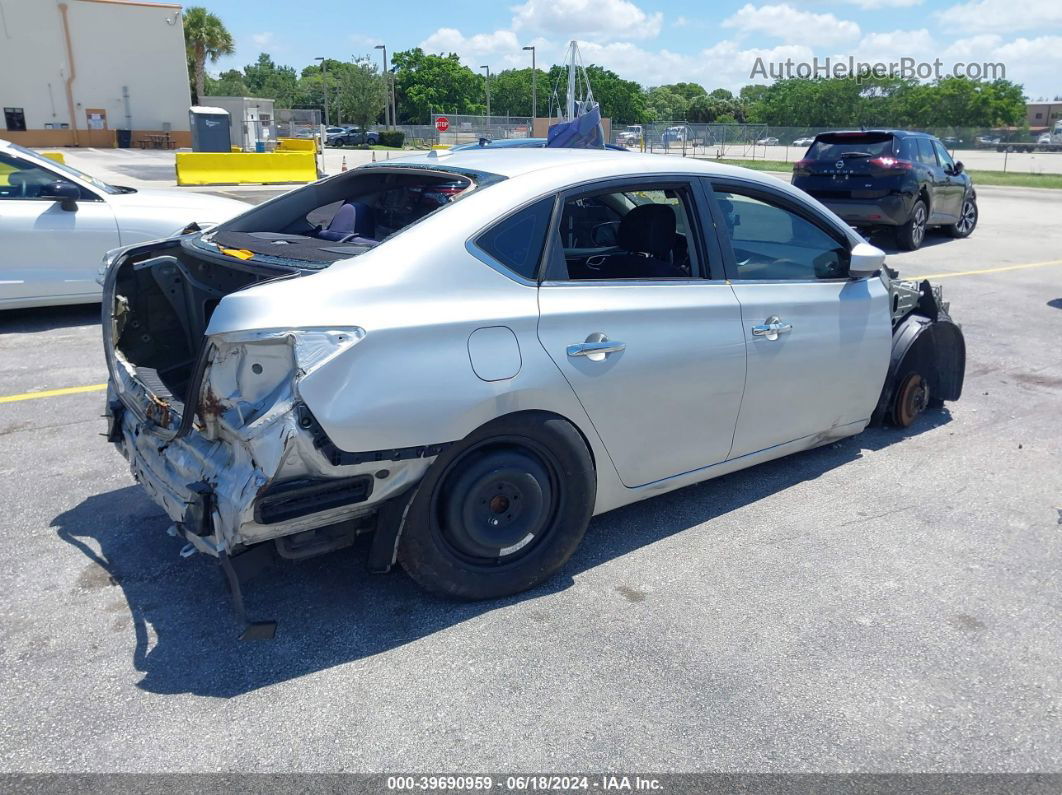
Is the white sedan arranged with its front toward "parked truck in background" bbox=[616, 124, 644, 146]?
no

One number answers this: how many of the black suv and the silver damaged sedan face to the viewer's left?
0

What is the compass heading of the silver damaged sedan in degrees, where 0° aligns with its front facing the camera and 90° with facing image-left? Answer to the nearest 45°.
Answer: approximately 225°

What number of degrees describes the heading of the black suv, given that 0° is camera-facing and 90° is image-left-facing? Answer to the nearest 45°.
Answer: approximately 225°

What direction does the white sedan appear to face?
to the viewer's right

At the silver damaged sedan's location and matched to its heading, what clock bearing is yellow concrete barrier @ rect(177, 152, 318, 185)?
The yellow concrete barrier is roughly at 10 o'clock from the silver damaged sedan.

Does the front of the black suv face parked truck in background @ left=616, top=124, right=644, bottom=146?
no

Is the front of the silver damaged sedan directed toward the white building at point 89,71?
no

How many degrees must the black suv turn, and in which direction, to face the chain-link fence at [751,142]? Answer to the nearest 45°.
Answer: approximately 45° to its left

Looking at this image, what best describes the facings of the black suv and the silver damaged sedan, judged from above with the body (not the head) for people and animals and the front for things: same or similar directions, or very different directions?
same or similar directions

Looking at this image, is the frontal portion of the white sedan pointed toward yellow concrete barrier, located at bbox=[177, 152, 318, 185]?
no

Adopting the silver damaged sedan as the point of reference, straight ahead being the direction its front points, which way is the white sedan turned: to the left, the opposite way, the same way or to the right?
the same way

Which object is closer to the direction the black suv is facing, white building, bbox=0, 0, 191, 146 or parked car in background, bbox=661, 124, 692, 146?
the parked car in background

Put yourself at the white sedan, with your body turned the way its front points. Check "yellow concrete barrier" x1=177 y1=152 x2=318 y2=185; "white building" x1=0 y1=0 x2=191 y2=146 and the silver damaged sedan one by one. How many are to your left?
2

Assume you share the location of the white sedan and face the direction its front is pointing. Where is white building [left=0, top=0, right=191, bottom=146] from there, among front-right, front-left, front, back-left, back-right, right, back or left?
left
